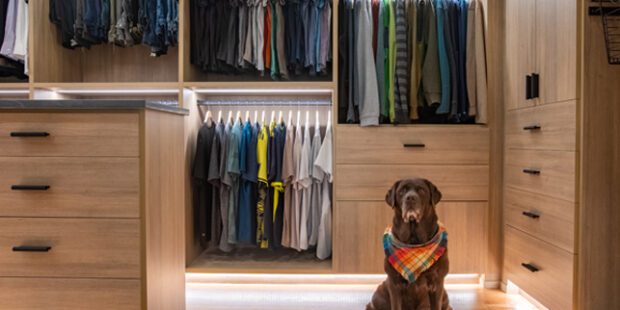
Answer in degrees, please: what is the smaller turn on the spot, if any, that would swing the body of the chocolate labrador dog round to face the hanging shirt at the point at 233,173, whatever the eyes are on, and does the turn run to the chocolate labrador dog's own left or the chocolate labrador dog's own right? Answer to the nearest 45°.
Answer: approximately 135° to the chocolate labrador dog's own right

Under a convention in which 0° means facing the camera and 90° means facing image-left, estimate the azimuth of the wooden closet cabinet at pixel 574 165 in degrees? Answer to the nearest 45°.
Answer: approximately 45°

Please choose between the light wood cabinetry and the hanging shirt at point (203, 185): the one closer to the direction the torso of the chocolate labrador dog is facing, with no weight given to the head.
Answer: the light wood cabinetry

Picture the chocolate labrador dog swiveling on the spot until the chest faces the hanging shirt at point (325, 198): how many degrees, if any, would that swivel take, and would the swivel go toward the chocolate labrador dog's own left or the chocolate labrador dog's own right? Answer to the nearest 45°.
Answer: approximately 135° to the chocolate labrador dog's own right

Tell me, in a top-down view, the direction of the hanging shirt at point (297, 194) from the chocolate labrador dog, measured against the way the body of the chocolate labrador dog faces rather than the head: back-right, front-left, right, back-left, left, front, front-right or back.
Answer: back-right

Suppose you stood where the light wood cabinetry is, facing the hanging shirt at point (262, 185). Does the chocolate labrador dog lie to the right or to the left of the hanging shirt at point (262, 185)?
right
